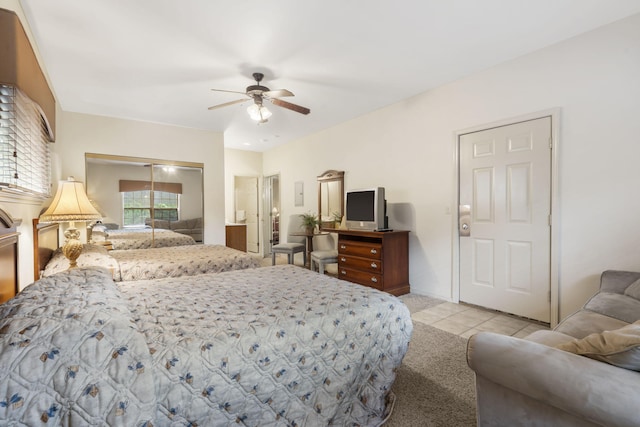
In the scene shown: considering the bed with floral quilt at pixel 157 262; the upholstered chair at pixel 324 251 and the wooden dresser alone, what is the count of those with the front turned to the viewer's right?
1

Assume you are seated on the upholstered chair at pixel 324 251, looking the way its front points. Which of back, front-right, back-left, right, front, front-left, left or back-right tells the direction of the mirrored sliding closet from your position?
front-right

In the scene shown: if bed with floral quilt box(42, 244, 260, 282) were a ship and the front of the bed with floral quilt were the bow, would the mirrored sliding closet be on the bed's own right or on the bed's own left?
on the bed's own left

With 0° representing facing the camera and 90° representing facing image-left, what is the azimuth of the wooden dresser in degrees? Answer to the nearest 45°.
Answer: approximately 45°

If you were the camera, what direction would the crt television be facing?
facing the viewer and to the left of the viewer

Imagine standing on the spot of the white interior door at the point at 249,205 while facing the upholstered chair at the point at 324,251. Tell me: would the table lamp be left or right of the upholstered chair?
right

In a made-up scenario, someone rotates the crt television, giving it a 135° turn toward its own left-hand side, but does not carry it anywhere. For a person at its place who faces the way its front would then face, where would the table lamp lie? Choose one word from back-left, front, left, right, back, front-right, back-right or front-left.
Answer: back-right

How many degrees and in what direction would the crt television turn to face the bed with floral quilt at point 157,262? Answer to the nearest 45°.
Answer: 0° — it already faces it

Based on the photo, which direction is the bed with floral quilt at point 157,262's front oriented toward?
to the viewer's right

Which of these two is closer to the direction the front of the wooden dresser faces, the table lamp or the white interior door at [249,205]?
the table lamp

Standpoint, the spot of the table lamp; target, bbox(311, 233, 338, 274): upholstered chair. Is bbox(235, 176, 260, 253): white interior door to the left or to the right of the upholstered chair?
left

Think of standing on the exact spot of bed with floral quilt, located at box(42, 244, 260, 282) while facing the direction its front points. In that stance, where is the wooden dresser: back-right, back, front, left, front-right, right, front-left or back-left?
front

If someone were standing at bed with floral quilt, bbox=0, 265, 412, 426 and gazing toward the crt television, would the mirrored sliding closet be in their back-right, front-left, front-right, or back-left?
front-left

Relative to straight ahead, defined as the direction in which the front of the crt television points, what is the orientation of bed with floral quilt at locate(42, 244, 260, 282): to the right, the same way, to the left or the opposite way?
the opposite way
